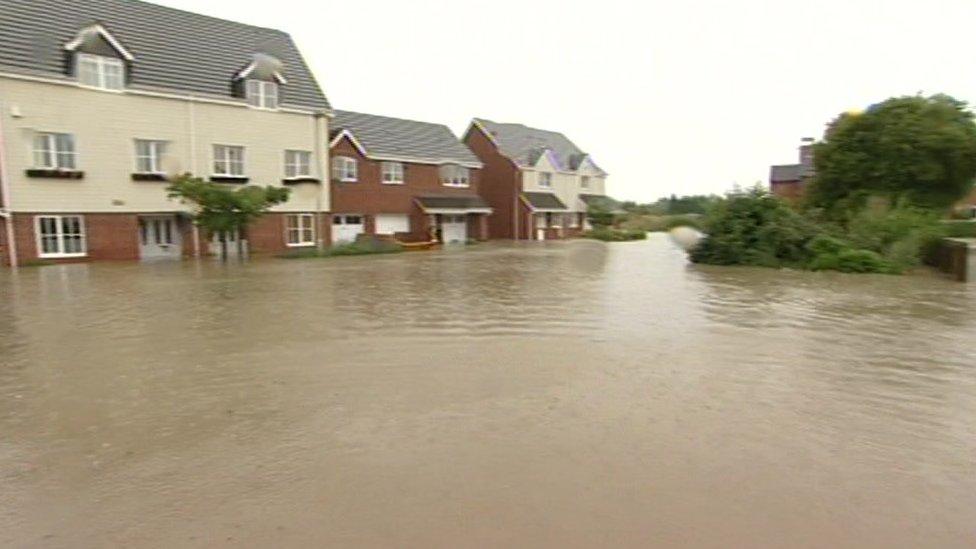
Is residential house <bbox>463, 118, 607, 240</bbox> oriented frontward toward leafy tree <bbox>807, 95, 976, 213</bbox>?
yes

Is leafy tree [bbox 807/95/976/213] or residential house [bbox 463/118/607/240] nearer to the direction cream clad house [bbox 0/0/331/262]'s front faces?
the leafy tree

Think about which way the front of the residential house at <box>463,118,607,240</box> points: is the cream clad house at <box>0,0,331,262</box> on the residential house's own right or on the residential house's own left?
on the residential house's own right

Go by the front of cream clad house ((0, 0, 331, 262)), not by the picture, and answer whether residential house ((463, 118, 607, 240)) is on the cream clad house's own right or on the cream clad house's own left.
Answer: on the cream clad house's own left

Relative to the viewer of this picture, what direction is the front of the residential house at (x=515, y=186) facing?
facing the viewer and to the right of the viewer

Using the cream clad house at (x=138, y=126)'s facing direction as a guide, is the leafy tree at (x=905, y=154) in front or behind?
in front

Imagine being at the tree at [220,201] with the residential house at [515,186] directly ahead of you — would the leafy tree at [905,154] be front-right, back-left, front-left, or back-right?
front-right

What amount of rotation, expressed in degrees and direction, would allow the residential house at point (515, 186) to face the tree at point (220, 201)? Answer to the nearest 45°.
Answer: approximately 90° to its right

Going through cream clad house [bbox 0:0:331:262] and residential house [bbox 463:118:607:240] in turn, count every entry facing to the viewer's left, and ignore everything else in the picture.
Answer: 0

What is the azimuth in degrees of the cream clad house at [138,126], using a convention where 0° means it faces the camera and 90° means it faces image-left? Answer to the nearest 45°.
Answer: approximately 315°

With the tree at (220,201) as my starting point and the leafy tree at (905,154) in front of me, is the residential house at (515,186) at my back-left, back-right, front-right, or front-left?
front-left
